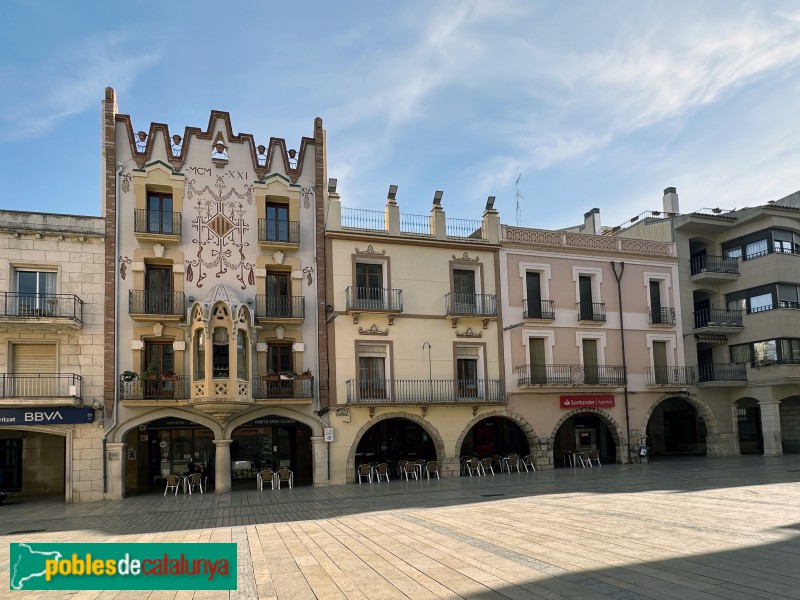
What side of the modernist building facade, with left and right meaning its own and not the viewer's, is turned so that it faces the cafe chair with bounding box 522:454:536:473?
left

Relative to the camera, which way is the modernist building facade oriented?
toward the camera

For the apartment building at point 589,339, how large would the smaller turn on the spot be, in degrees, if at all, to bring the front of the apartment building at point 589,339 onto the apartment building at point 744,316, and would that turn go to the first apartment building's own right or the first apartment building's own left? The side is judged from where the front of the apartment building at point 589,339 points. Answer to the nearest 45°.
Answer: approximately 135° to the first apartment building's own left

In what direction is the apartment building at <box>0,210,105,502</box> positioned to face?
toward the camera

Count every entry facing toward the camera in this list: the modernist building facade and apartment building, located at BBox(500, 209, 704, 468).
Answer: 2

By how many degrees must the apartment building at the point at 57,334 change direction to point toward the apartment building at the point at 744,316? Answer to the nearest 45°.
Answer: approximately 90° to its left

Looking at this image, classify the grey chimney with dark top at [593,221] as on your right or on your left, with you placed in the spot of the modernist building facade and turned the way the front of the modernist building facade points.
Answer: on your left

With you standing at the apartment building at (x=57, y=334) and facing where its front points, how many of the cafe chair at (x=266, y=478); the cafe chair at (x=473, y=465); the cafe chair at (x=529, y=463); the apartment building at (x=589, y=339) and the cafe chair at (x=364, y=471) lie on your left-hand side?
5

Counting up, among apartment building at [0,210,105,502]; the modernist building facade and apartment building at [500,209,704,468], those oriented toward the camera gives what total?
3

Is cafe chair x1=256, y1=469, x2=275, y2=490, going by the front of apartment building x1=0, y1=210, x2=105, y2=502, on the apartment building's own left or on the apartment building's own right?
on the apartment building's own left

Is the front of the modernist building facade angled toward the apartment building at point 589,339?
no

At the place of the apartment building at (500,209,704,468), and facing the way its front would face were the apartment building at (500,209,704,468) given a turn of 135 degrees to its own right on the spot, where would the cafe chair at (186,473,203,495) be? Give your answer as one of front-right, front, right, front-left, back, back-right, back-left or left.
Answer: left

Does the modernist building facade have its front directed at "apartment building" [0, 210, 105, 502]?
no

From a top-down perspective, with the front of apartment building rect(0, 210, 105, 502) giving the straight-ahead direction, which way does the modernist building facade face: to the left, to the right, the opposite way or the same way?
the same way
